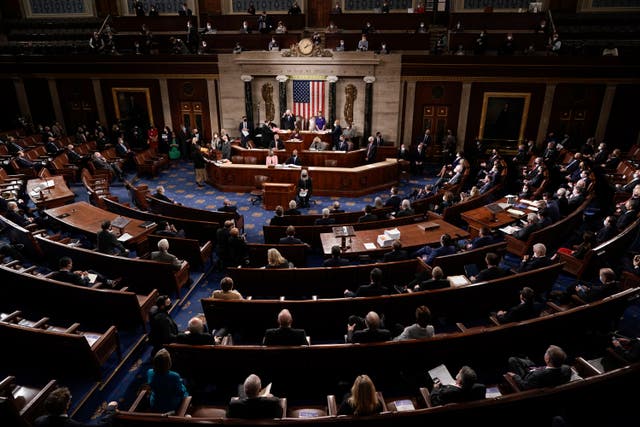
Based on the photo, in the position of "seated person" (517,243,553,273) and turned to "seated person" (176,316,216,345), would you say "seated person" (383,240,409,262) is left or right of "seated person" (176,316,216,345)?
right

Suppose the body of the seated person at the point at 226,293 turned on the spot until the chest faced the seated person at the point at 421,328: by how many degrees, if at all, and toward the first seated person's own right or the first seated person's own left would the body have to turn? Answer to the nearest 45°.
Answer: approximately 135° to the first seated person's own right

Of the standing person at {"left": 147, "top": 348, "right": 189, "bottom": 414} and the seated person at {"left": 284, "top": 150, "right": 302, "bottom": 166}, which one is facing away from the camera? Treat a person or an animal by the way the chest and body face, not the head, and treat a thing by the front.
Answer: the standing person at {"left": 147, "top": 348, "right": 189, "bottom": 414}

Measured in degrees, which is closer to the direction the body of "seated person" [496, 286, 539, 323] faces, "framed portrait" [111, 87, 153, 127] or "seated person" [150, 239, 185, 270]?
the framed portrait

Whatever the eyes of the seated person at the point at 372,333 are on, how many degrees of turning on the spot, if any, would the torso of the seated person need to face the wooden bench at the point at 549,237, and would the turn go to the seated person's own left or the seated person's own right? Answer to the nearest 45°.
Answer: approximately 45° to the seated person's own right

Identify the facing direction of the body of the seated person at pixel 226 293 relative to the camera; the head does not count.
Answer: away from the camera

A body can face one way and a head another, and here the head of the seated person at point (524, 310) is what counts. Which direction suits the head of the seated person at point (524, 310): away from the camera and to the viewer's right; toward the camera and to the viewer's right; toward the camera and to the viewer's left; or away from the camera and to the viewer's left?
away from the camera and to the viewer's left

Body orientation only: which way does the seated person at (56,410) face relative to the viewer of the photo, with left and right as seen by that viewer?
facing away from the viewer and to the right of the viewer

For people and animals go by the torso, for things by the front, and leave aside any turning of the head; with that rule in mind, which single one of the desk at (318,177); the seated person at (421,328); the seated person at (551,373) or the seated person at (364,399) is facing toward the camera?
the desk

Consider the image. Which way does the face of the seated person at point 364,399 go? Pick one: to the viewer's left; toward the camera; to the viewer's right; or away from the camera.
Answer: away from the camera

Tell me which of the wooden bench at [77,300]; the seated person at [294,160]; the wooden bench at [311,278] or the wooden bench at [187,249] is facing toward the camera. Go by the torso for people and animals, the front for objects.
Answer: the seated person

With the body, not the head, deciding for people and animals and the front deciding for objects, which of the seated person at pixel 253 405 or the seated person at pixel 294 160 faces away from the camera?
the seated person at pixel 253 405

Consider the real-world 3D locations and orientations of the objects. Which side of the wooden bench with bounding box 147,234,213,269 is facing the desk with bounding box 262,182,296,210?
front

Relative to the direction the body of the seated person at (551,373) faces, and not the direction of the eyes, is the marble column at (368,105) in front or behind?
in front

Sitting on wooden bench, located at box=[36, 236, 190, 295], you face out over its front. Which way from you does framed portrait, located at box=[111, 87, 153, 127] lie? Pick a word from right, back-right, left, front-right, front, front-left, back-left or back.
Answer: front-left

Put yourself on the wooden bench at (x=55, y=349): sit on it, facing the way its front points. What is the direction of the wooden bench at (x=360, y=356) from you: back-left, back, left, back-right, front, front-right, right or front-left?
right
